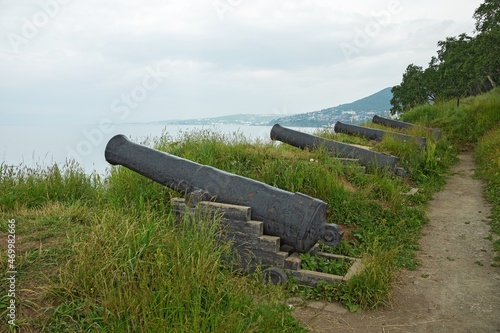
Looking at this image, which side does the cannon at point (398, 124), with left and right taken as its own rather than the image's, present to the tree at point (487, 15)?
right

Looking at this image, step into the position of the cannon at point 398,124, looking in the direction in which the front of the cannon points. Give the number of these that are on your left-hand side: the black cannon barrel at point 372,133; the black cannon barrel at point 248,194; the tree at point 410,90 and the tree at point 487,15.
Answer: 2

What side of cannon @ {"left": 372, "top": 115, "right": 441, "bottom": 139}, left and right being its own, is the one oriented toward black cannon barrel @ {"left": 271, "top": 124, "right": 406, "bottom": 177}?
left

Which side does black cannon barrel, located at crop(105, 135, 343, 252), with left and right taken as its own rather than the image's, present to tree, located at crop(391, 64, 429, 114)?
right

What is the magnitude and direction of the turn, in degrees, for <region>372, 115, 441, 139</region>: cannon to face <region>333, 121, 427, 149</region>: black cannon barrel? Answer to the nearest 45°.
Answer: approximately 90° to its left

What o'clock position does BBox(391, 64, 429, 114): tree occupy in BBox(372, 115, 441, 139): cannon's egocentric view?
The tree is roughly at 3 o'clock from the cannon.

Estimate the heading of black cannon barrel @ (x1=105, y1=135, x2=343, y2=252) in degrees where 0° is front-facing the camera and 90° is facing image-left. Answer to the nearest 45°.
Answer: approximately 135°

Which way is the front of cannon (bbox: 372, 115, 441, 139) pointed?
to the viewer's left

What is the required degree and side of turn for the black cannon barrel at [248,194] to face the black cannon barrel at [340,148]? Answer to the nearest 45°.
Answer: approximately 90° to its right
